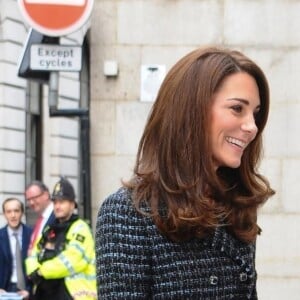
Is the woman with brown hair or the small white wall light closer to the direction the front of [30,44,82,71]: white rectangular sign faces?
the woman with brown hair

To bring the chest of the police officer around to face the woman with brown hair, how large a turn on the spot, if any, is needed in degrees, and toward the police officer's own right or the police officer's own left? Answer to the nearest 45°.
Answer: approximately 45° to the police officer's own left

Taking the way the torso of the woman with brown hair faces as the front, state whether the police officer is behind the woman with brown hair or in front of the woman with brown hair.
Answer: behind

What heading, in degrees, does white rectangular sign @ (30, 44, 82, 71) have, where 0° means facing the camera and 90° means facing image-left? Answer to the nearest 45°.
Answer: approximately 0°

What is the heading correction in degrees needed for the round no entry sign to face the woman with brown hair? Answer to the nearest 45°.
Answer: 0° — it already faces them

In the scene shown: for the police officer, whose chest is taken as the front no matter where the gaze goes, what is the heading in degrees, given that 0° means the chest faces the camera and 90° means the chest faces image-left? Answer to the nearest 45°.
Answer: approximately 45°
